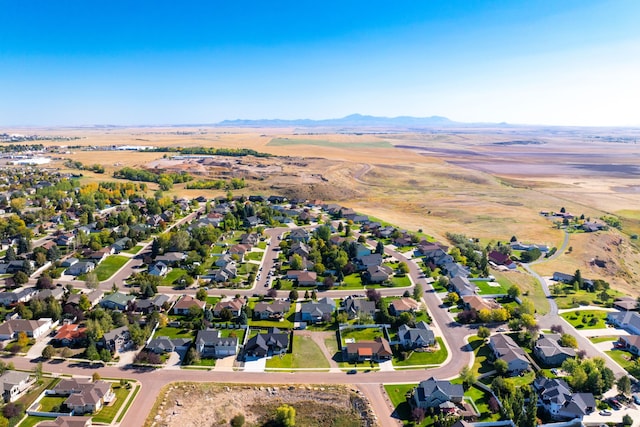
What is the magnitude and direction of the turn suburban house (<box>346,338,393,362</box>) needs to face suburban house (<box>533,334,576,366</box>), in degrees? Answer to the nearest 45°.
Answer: approximately 90° to its left

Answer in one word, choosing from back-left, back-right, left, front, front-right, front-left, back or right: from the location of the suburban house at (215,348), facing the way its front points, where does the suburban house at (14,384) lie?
right

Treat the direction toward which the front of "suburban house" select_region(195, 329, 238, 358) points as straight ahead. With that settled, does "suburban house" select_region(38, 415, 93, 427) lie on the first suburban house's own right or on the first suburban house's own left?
on the first suburban house's own right

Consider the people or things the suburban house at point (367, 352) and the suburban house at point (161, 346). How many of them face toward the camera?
2

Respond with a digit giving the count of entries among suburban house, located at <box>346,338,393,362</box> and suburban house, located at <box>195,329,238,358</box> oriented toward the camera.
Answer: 2

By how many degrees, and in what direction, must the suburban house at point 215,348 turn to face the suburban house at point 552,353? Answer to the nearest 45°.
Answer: approximately 90° to its left

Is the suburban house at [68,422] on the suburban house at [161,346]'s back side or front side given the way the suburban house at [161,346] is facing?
on the front side

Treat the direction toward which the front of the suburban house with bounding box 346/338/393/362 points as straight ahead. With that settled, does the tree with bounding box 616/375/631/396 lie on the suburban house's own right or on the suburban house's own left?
on the suburban house's own left

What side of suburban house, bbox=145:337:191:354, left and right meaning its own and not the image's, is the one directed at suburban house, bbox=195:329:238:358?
left

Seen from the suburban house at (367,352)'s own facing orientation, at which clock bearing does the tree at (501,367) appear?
The tree is roughly at 9 o'clock from the suburban house.

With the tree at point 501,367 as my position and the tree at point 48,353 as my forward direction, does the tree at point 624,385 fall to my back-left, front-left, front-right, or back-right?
back-left

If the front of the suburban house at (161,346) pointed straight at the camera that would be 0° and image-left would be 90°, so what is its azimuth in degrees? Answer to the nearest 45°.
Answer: approximately 0°

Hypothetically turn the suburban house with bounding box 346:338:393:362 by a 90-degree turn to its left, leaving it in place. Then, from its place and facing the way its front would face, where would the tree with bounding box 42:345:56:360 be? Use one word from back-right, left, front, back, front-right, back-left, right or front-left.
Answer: back

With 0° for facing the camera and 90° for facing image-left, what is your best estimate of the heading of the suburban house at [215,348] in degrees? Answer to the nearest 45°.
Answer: approximately 0°

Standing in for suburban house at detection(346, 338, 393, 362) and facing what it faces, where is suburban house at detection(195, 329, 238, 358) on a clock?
suburban house at detection(195, 329, 238, 358) is roughly at 3 o'clock from suburban house at detection(346, 338, 393, 362).
